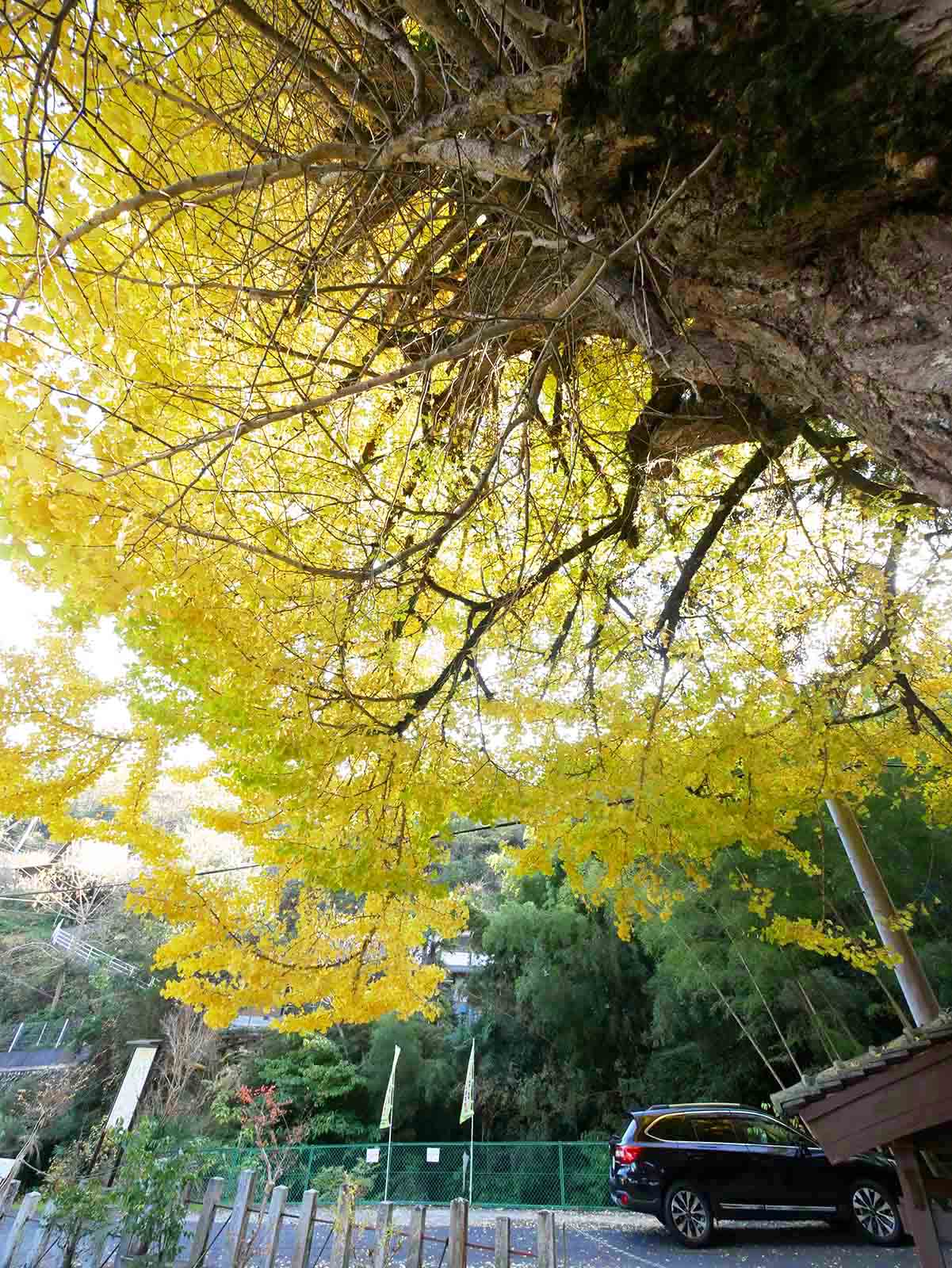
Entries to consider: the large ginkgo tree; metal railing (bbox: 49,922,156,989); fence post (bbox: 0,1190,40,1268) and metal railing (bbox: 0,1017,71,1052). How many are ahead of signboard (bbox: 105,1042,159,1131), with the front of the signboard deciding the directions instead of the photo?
2

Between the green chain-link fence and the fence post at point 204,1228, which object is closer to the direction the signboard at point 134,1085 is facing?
the fence post

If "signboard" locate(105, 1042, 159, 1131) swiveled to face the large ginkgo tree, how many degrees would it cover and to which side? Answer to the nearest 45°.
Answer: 0° — it already faces it

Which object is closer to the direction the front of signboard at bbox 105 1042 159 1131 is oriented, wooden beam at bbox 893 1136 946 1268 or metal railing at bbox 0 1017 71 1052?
the wooden beam

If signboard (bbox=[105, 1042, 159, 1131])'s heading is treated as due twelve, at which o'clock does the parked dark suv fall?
The parked dark suv is roughly at 10 o'clock from the signboard.

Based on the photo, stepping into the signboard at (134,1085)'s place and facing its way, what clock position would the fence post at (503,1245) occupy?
The fence post is roughly at 11 o'clock from the signboard.

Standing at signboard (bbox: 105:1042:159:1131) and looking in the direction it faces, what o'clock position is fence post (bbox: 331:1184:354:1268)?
The fence post is roughly at 11 o'clock from the signboard.

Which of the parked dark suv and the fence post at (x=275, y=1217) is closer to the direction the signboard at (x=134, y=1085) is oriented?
the fence post

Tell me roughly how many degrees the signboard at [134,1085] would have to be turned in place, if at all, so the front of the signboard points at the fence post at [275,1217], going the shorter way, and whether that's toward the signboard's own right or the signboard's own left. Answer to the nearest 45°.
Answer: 0° — it already faces it

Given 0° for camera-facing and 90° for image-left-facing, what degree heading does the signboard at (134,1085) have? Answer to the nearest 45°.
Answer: approximately 0°
